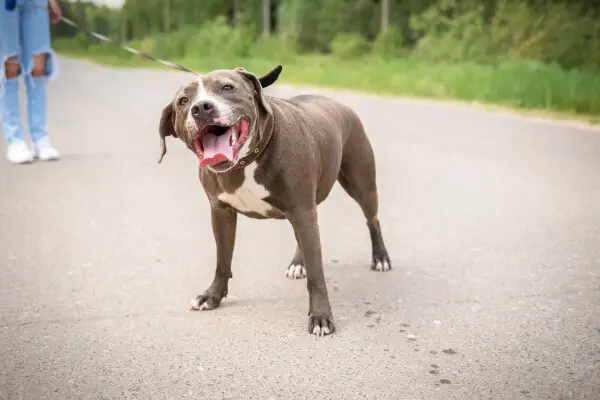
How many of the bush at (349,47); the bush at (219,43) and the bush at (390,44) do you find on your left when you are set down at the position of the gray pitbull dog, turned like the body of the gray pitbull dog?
0

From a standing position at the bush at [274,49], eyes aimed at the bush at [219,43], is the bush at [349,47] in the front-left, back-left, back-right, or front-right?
back-right

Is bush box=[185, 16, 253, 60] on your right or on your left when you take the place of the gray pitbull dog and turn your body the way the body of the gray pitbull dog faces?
on your right

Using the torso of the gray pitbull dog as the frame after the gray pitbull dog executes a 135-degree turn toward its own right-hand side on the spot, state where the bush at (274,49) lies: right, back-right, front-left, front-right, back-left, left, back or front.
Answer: front

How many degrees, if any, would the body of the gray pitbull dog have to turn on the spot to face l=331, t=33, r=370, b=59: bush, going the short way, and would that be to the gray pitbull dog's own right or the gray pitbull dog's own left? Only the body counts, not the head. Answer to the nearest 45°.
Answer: approximately 135° to the gray pitbull dog's own right

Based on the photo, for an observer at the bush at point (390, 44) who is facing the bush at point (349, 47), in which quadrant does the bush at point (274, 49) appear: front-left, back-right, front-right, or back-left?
front-left

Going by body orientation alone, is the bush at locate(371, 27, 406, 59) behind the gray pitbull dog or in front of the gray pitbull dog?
behind
